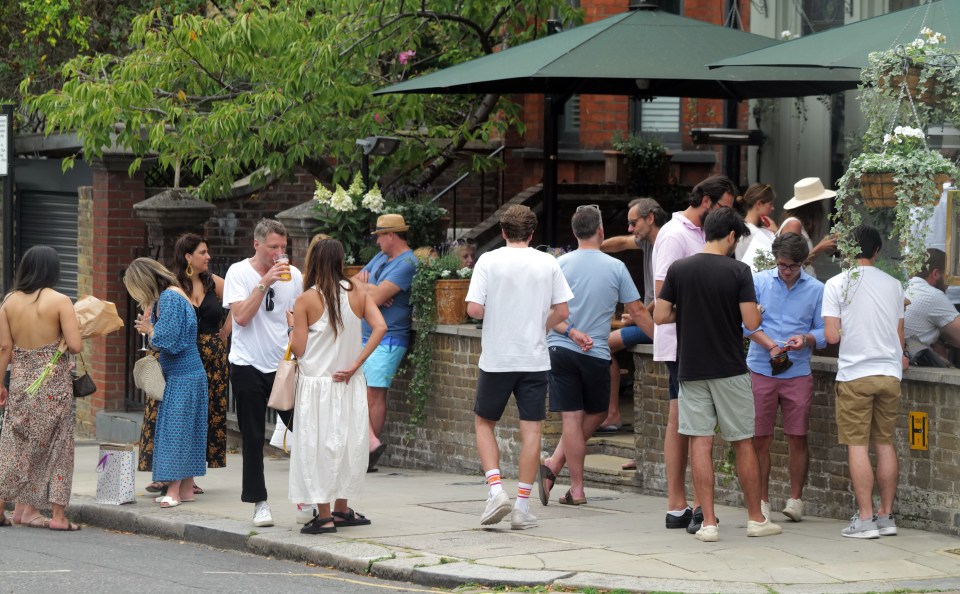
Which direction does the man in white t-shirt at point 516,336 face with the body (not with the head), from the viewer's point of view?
away from the camera

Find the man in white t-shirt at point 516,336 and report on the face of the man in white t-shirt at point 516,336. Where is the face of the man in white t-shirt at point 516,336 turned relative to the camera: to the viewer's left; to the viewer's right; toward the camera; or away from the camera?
away from the camera

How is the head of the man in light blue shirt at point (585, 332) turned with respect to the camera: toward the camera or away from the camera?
away from the camera

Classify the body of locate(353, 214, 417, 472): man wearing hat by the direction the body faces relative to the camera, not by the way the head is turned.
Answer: to the viewer's left

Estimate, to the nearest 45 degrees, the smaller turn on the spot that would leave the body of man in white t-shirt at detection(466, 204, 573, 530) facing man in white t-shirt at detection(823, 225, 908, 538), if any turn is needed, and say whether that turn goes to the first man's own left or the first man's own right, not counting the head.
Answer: approximately 90° to the first man's own right

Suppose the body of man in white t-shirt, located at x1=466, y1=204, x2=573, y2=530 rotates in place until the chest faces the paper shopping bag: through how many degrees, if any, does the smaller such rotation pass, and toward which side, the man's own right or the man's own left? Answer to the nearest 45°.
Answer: approximately 45° to the man's own left

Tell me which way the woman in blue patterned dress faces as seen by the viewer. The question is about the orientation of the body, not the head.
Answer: to the viewer's left
